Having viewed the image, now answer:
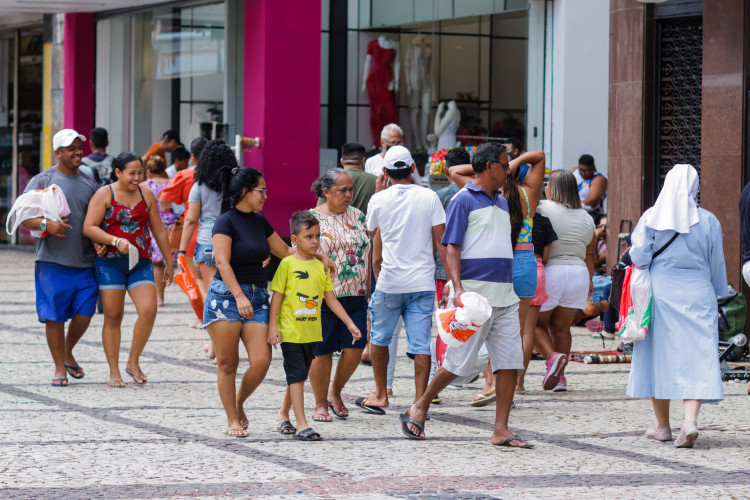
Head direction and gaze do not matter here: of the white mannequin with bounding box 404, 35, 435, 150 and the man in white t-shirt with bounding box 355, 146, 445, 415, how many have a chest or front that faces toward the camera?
1

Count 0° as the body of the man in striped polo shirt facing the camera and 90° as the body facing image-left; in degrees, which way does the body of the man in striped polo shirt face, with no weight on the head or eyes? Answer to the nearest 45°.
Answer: approximately 315°

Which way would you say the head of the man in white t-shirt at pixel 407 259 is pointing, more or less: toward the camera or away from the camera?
away from the camera

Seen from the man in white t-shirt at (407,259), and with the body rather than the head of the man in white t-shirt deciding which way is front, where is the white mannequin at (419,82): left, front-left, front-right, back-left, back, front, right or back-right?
front

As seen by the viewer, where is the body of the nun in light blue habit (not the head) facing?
away from the camera

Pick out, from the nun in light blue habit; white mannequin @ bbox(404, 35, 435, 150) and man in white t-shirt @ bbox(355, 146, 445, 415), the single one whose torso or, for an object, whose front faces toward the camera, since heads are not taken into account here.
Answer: the white mannequin

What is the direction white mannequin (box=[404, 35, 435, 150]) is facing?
toward the camera

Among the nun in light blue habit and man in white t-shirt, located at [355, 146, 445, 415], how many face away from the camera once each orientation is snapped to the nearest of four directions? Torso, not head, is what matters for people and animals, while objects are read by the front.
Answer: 2

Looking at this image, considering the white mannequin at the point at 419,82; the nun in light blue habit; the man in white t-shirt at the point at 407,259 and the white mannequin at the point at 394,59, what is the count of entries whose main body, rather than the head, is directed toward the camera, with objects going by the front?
2

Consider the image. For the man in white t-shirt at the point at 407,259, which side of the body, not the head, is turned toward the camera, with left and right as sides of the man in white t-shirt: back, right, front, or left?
back

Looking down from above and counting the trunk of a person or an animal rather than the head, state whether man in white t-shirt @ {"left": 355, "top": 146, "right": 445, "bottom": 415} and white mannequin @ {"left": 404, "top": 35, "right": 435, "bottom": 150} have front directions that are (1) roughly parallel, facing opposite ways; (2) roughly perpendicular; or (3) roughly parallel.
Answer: roughly parallel, facing opposite ways

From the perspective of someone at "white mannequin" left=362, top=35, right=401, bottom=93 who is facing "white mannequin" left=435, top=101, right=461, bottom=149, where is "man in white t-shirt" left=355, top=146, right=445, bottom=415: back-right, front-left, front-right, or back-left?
front-right

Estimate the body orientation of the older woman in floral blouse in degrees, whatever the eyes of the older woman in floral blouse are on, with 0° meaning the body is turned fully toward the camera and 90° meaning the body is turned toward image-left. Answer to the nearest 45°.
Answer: approximately 315°

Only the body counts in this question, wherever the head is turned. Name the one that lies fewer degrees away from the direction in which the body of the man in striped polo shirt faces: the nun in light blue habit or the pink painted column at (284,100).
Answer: the nun in light blue habit

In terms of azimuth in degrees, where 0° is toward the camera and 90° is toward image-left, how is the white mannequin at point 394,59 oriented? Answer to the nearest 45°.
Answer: approximately 0°
